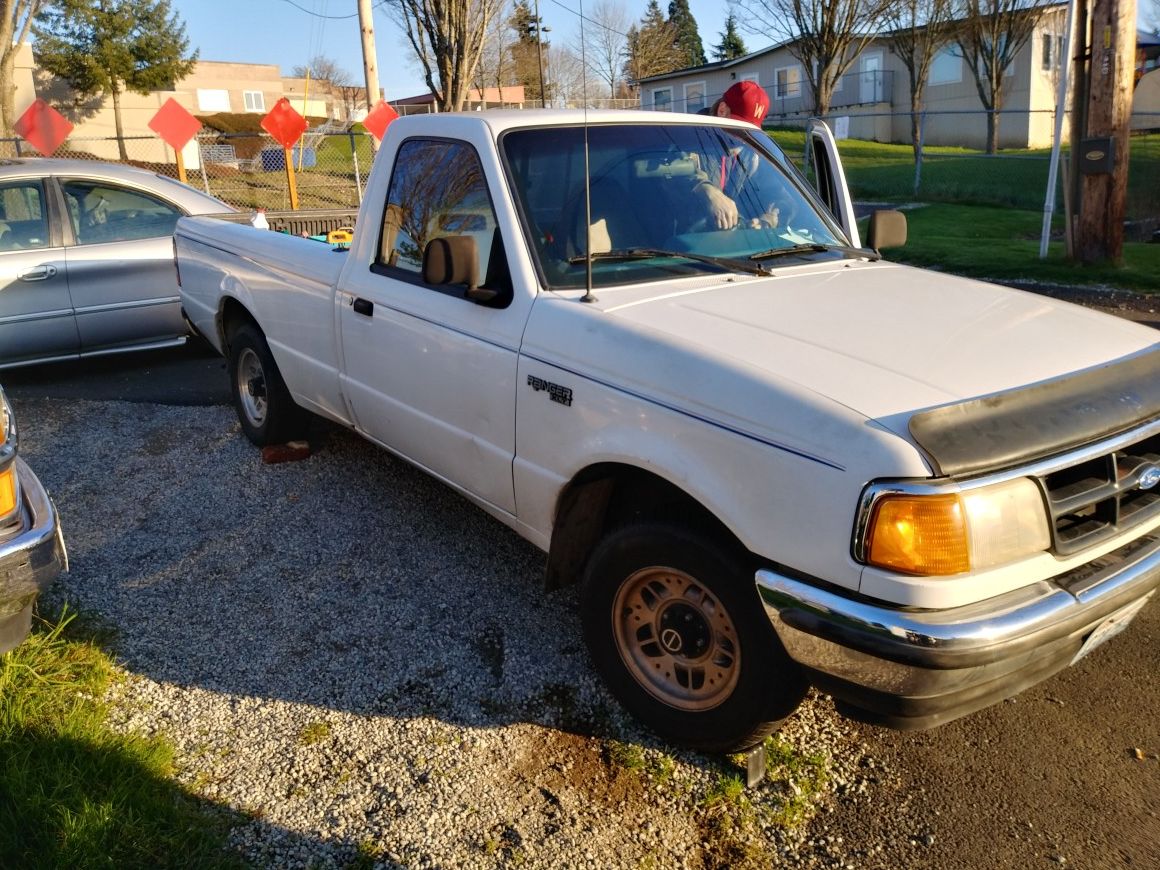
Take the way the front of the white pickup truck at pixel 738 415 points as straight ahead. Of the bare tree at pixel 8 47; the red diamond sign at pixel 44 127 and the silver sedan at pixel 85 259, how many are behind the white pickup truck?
3

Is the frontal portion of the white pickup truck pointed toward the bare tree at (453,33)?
no

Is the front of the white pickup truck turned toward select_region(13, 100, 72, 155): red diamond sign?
no

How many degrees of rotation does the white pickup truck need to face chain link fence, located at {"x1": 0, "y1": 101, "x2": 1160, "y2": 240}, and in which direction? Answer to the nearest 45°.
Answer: approximately 135° to its left

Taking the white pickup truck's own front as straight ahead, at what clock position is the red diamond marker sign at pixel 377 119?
The red diamond marker sign is roughly at 7 o'clock from the white pickup truck.

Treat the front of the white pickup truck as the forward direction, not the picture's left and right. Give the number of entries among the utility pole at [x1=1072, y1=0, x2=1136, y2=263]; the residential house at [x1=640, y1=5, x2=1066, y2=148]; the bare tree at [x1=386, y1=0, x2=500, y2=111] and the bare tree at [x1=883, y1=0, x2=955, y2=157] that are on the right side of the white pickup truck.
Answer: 0

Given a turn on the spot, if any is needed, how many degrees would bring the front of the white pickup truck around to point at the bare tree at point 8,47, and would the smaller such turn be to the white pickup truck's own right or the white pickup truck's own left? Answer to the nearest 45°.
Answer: approximately 180°

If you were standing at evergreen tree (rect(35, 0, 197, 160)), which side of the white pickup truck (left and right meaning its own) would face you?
back

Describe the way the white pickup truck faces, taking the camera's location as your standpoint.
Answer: facing the viewer and to the right of the viewer

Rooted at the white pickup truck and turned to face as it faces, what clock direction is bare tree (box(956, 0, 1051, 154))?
The bare tree is roughly at 8 o'clock from the white pickup truck.

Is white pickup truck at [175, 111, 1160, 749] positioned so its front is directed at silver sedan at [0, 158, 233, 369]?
no

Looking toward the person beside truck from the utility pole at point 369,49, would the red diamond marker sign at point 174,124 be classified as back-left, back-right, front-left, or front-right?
front-right

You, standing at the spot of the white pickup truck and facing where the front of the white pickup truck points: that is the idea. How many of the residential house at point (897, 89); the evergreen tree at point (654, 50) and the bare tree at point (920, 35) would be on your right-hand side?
0
